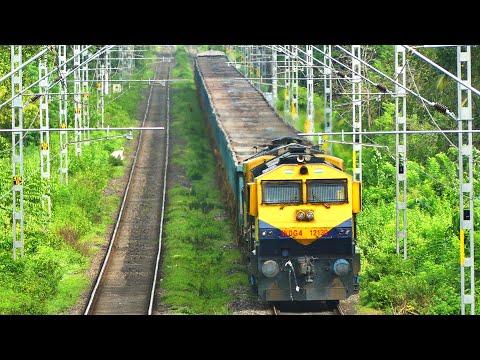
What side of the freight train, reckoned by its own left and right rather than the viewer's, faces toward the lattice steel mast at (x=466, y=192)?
left

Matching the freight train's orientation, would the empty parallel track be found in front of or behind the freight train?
behind

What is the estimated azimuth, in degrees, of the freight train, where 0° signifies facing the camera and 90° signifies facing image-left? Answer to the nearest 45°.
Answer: approximately 0°
